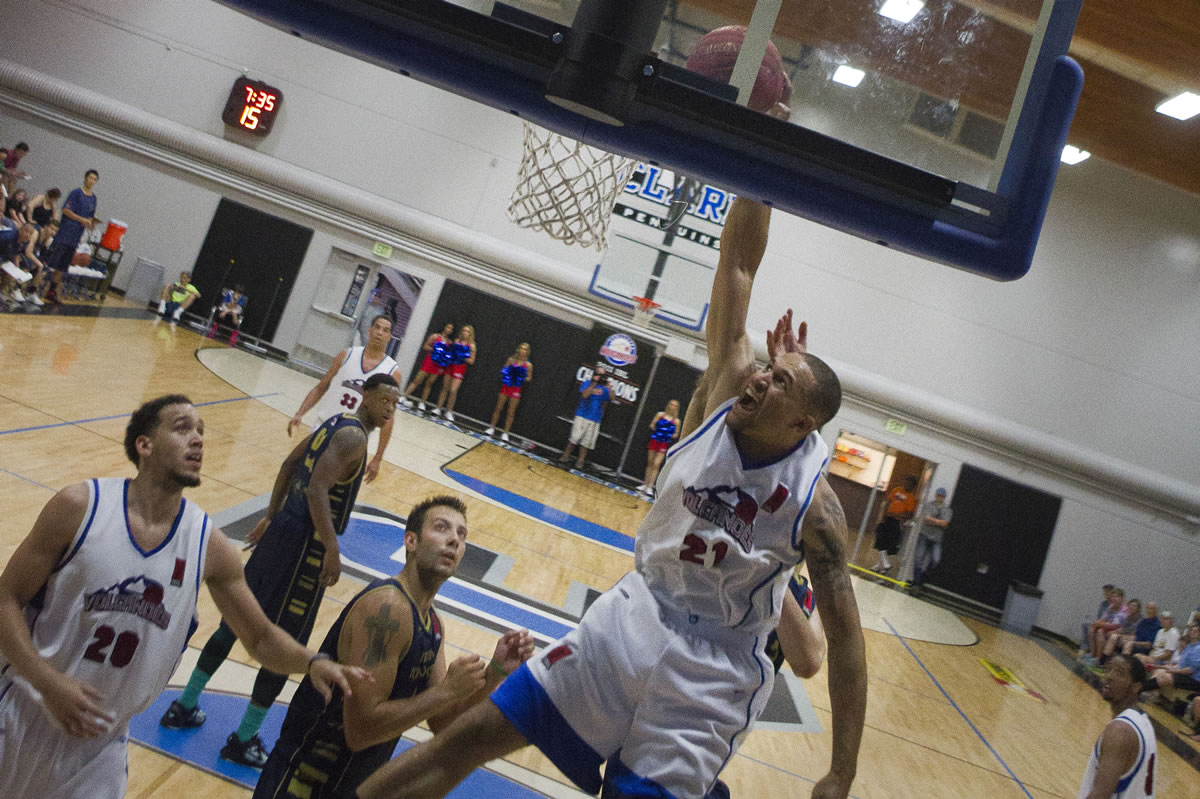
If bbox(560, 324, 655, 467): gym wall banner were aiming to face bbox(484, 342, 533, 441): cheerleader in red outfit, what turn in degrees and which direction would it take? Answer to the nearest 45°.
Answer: approximately 90° to its right

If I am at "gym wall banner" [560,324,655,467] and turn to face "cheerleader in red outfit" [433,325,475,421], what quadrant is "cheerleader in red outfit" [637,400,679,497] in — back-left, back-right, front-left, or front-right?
back-left

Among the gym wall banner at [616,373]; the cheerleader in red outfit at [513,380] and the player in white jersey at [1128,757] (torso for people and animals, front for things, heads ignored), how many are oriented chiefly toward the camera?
2

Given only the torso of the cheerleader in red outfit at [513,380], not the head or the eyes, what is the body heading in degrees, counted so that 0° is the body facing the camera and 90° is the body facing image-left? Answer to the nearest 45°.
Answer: approximately 0°

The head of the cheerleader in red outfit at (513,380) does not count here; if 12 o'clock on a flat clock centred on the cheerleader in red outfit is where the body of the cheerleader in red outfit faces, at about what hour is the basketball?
The basketball is roughly at 12 o'clock from the cheerleader in red outfit.

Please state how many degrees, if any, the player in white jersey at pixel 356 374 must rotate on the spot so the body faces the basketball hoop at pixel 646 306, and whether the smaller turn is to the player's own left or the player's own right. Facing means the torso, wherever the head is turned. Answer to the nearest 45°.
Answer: approximately 135° to the player's own left

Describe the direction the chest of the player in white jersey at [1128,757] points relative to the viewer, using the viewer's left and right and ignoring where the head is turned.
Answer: facing to the left of the viewer

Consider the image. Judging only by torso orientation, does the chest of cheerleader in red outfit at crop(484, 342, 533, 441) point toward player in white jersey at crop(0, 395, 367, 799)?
yes

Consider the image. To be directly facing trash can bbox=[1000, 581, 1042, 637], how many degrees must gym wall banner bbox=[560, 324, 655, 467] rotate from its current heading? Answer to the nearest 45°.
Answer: approximately 90° to its left

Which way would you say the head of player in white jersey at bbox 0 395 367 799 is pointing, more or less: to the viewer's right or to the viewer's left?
to the viewer's right

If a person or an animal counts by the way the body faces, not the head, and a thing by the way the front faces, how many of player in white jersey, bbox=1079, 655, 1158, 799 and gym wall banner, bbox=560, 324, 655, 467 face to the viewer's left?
1

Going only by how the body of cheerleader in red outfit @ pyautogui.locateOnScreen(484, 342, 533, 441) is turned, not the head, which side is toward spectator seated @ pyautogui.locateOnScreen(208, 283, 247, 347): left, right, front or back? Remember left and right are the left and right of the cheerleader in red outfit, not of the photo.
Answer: right

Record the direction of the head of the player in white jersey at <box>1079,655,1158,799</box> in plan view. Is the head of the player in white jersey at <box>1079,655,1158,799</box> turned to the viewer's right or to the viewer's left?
to the viewer's left
